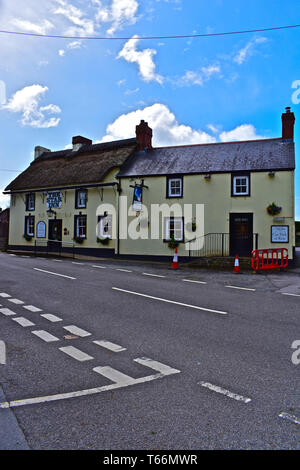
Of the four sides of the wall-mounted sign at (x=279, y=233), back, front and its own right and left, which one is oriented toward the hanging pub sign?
right

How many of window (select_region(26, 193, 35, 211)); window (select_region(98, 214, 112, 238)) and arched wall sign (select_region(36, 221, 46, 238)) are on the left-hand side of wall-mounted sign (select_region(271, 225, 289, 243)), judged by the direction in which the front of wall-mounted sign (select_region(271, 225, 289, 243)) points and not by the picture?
0

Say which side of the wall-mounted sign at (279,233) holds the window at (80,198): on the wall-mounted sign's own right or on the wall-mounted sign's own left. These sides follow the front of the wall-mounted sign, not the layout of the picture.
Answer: on the wall-mounted sign's own right

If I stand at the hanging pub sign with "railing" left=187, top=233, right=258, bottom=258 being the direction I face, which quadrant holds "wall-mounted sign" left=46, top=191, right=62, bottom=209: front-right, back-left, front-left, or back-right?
back-left

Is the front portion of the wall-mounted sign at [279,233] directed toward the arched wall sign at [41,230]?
no

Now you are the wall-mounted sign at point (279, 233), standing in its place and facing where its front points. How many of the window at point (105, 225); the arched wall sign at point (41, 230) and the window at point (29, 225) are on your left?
0

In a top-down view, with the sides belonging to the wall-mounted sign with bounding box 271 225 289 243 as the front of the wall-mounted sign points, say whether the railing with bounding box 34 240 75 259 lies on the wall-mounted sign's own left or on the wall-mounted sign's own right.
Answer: on the wall-mounted sign's own right

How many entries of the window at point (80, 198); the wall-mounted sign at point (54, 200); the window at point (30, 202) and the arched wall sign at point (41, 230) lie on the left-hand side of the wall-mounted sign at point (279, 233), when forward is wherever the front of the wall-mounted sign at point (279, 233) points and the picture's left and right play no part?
0

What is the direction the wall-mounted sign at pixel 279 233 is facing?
toward the camera

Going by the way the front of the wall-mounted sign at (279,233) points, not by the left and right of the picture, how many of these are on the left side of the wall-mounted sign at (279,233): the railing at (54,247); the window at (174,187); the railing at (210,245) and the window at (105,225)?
0

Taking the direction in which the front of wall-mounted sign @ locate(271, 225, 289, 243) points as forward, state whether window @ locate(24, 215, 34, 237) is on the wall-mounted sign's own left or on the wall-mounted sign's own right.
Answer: on the wall-mounted sign's own right

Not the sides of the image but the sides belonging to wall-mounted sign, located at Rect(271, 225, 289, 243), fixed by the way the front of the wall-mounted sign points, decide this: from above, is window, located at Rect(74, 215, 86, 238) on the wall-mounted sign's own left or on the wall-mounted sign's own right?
on the wall-mounted sign's own right

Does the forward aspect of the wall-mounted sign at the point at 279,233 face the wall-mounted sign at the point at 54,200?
no
